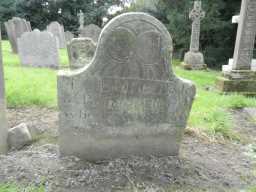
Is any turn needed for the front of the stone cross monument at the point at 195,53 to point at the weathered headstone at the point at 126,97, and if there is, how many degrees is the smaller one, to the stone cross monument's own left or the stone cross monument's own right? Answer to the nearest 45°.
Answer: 0° — it already faces it

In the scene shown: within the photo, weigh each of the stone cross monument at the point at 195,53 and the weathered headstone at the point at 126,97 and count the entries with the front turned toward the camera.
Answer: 2

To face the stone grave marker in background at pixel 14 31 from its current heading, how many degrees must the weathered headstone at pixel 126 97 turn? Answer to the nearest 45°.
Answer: approximately 135° to its right

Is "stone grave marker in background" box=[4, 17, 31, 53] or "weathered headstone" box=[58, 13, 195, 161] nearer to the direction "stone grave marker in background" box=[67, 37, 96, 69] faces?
the weathered headstone

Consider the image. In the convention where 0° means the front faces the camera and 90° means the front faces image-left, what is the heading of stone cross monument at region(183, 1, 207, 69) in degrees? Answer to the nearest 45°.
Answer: approximately 0°

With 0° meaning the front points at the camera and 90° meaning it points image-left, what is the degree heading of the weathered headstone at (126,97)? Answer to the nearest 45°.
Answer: approximately 0°

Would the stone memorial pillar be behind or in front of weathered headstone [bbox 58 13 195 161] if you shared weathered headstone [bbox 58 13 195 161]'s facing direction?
behind

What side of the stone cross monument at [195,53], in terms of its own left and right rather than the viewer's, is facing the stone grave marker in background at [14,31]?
right

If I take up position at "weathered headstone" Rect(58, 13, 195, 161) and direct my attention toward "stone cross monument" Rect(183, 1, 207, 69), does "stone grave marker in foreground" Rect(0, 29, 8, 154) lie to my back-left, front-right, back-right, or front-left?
back-left
